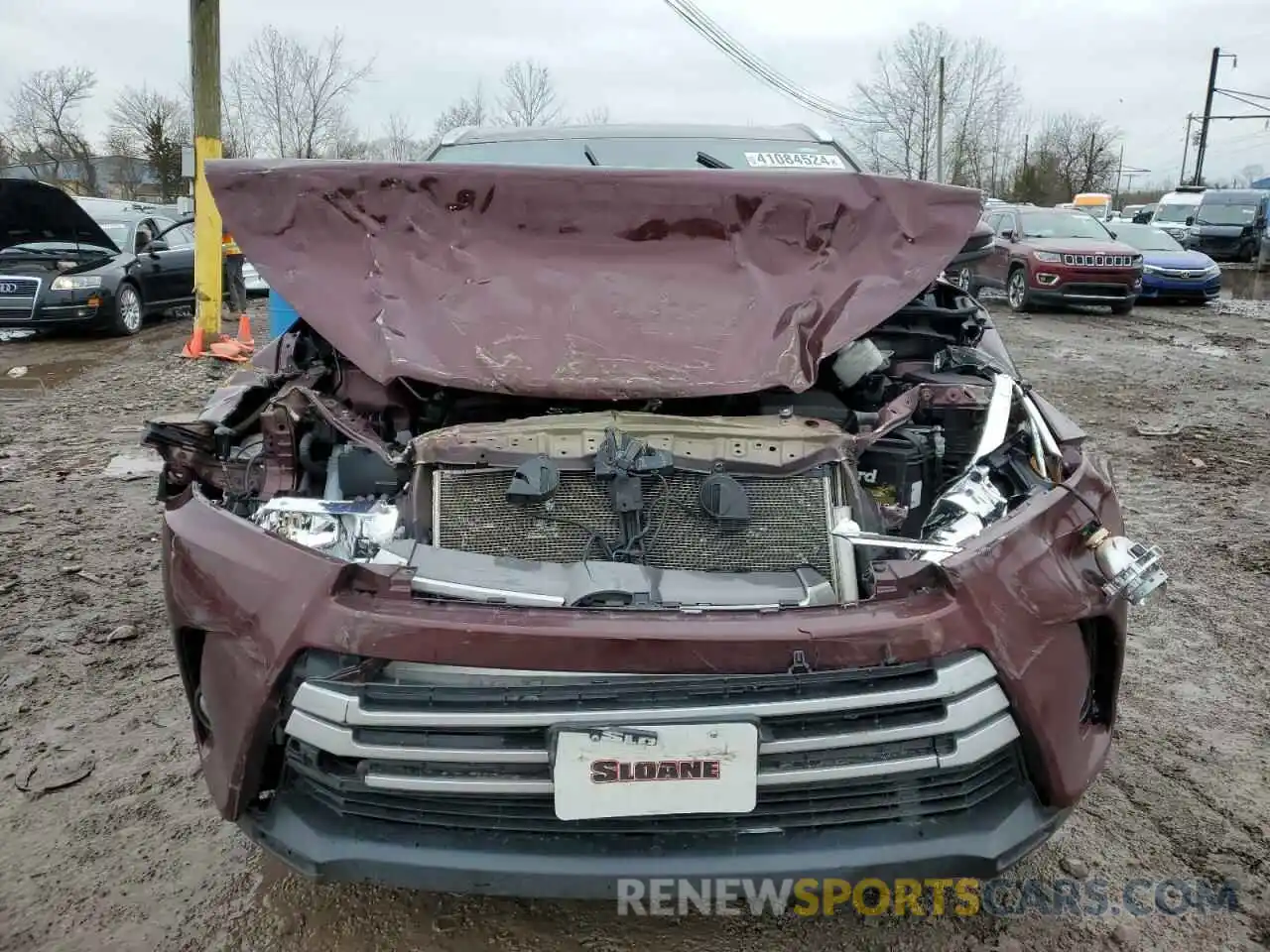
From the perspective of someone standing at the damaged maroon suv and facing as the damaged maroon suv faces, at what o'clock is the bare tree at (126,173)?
The bare tree is roughly at 5 o'clock from the damaged maroon suv.

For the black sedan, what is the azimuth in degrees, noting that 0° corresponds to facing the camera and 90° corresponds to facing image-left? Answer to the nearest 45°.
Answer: approximately 45°

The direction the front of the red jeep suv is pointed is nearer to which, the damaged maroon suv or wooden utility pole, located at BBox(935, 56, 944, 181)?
the damaged maroon suv

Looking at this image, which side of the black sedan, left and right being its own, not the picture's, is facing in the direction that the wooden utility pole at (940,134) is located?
back

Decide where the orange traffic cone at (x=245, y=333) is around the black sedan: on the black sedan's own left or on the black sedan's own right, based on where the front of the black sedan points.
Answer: on the black sedan's own left

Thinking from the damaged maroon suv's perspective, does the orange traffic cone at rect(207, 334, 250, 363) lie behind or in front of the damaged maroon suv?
behind

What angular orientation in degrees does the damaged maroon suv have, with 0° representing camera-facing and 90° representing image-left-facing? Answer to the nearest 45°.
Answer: approximately 0°

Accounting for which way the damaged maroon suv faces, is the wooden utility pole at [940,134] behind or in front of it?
behind

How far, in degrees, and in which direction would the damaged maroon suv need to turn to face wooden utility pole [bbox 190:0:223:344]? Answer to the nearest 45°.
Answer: approximately 135° to its right

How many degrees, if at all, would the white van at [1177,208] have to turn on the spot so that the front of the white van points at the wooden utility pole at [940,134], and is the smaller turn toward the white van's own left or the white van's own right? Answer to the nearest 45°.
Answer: approximately 90° to the white van's own right
